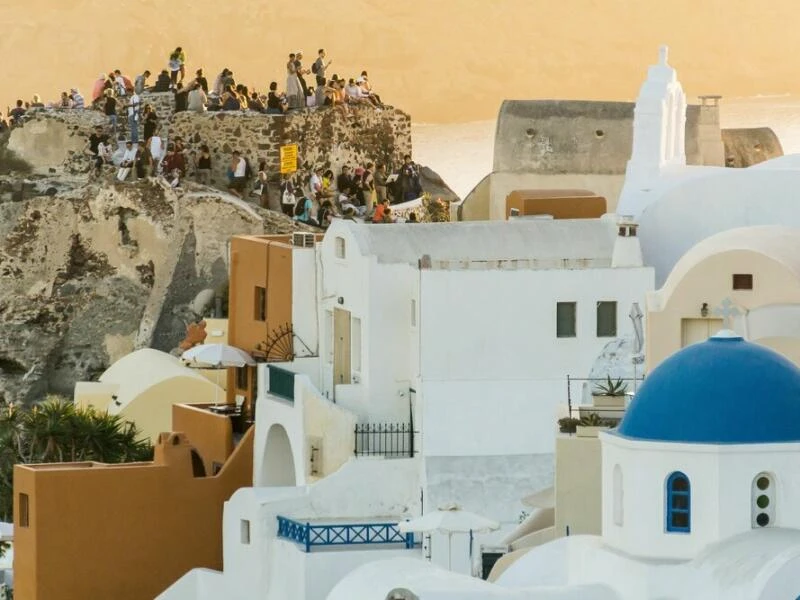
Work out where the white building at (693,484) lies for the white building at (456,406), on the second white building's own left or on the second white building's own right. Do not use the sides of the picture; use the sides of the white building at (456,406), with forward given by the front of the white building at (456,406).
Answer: on the second white building's own left

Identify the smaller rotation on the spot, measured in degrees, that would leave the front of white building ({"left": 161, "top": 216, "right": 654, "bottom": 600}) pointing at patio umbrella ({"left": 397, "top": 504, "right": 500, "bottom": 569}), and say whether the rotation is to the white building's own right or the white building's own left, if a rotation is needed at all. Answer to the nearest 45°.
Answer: approximately 45° to the white building's own left

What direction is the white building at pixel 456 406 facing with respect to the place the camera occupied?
facing the viewer and to the left of the viewer

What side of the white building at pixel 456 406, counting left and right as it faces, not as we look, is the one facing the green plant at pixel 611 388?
left

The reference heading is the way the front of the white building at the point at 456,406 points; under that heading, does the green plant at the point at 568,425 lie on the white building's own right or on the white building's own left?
on the white building's own left

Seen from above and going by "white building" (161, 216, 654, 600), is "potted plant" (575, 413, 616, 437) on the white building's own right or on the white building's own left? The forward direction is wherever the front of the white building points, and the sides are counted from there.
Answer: on the white building's own left
